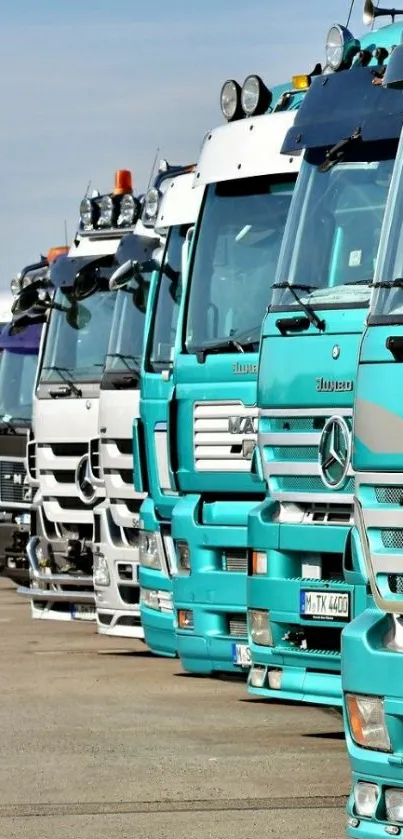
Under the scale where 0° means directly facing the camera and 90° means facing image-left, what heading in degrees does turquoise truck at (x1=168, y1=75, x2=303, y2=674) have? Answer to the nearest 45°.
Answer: approximately 45°

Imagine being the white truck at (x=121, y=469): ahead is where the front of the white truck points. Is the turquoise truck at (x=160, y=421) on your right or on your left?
on your left

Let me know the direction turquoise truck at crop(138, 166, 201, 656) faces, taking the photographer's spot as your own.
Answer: facing the viewer and to the left of the viewer

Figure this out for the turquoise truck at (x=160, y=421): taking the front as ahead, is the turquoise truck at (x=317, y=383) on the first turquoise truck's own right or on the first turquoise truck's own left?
on the first turquoise truck's own left

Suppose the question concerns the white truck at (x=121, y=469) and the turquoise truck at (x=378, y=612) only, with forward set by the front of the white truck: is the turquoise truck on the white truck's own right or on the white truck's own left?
on the white truck's own left

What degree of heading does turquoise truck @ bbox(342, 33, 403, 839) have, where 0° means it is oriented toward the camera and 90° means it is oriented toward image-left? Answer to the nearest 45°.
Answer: approximately 45°

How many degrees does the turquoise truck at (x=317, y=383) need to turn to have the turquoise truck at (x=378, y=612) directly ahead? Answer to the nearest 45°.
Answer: approximately 45° to its left
